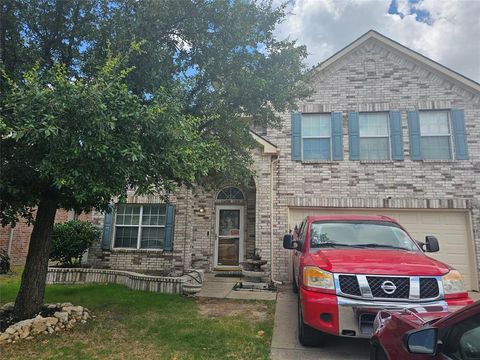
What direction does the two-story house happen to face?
toward the camera

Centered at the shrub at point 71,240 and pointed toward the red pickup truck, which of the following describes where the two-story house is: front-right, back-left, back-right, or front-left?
front-left

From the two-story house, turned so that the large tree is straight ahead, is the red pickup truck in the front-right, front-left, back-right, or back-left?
front-left

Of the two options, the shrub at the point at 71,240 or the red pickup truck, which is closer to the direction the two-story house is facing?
the red pickup truck

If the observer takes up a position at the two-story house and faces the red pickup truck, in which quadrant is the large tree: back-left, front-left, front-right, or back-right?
front-right

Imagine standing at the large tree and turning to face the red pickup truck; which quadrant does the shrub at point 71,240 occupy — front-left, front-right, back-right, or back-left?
back-left

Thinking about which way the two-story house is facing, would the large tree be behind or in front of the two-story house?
in front

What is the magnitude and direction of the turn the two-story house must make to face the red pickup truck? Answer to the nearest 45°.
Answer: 0° — it already faces it

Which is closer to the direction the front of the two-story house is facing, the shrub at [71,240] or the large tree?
the large tree

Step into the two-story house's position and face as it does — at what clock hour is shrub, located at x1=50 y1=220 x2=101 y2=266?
The shrub is roughly at 3 o'clock from the two-story house.
